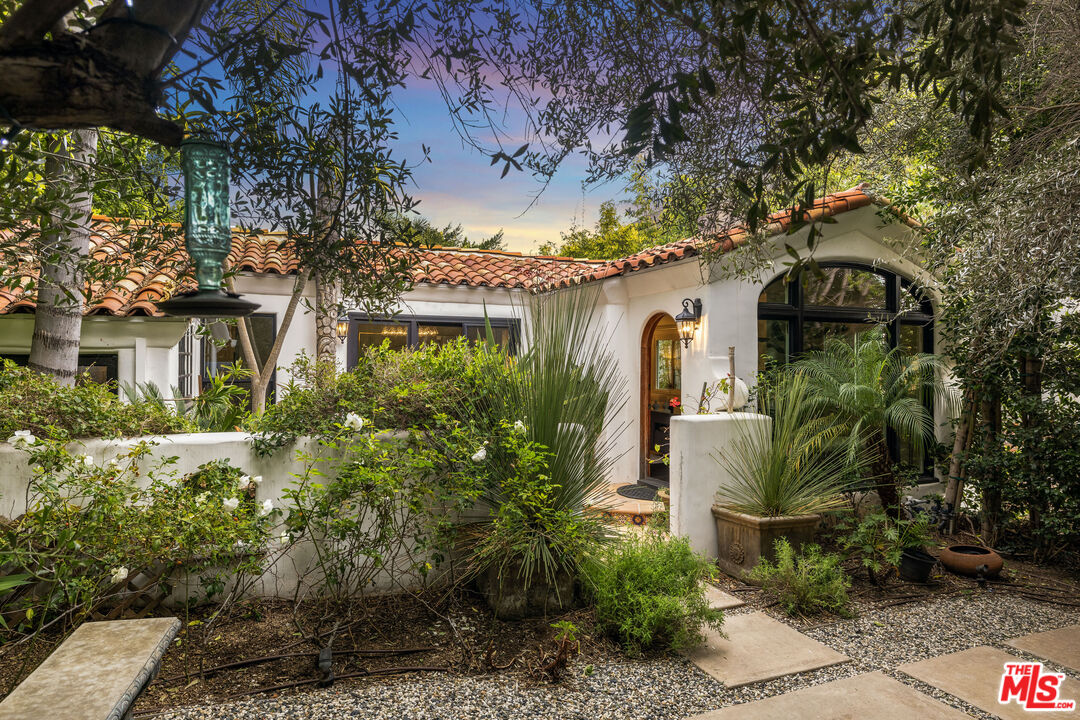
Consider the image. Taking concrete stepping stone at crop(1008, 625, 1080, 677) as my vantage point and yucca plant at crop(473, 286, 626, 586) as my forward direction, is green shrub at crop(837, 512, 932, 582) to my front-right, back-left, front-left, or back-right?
front-right

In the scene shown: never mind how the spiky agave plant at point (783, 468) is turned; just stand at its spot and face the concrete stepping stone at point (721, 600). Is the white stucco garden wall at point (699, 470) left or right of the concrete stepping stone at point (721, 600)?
right

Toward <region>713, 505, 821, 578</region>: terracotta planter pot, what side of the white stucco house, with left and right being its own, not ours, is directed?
front

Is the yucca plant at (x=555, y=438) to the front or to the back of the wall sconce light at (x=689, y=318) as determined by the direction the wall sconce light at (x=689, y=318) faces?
to the front

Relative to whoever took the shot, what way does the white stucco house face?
facing the viewer

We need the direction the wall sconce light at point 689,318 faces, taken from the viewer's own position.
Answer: facing the viewer and to the left of the viewer

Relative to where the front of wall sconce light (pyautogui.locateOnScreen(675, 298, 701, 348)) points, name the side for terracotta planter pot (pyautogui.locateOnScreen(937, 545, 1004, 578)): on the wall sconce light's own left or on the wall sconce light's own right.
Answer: on the wall sconce light's own left

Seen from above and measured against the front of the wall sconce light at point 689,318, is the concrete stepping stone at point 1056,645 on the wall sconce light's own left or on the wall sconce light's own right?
on the wall sconce light's own left

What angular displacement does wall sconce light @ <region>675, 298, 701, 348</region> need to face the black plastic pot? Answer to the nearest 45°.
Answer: approximately 90° to its left

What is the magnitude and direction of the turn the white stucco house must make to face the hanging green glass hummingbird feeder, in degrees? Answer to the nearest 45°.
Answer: approximately 45° to its right

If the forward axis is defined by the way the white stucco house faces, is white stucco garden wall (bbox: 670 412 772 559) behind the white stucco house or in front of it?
in front

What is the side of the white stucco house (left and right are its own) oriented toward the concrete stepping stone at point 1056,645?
front

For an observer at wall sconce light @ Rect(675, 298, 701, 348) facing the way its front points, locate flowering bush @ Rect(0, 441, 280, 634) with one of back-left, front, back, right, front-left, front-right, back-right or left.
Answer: front
